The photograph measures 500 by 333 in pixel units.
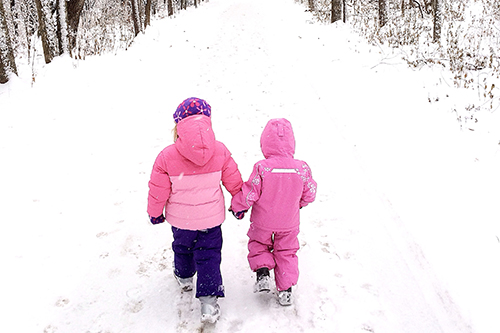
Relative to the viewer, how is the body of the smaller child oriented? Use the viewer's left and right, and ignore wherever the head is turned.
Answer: facing away from the viewer

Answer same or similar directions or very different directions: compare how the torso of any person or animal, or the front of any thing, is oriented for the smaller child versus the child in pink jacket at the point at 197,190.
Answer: same or similar directions

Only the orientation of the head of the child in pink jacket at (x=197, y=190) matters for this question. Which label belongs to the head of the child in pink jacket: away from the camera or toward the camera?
away from the camera

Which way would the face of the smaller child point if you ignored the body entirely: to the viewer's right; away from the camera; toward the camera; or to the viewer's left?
away from the camera

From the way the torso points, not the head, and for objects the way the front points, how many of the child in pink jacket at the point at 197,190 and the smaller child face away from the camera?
2

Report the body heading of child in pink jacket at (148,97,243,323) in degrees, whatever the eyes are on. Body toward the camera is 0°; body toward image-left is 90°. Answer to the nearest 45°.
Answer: approximately 180°
